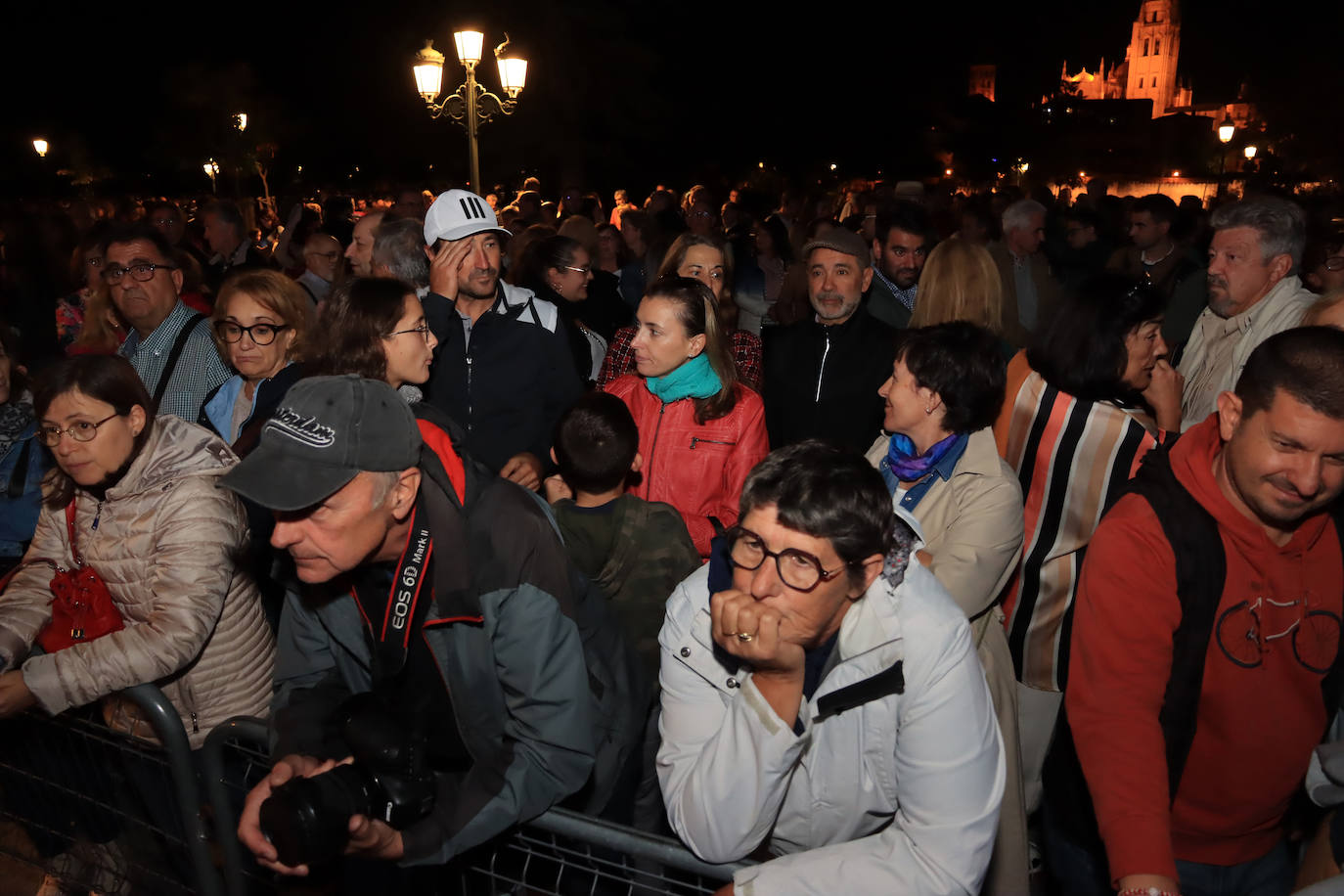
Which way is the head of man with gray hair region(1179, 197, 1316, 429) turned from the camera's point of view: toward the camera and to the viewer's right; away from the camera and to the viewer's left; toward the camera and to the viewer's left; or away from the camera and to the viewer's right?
toward the camera and to the viewer's left

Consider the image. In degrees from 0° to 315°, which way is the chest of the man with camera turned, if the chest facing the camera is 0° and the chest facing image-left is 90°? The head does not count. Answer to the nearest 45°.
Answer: approximately 45°

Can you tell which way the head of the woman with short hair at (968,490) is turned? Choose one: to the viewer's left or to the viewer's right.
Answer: to the viewer's left

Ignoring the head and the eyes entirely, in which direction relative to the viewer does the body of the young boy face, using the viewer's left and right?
facing away from the viewer

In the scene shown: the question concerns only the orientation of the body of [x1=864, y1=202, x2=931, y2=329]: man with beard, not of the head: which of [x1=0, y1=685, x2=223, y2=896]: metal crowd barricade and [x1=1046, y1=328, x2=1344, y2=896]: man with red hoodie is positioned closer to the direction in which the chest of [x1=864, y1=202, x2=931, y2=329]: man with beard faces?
the man with red hoodie

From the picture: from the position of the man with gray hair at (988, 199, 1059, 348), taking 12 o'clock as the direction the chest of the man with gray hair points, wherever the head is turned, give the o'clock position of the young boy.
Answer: The young boy is roughly at 2 o'clock from the man with gray hair.

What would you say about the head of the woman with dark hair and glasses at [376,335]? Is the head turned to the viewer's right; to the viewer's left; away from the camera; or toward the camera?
to the viewer's right
